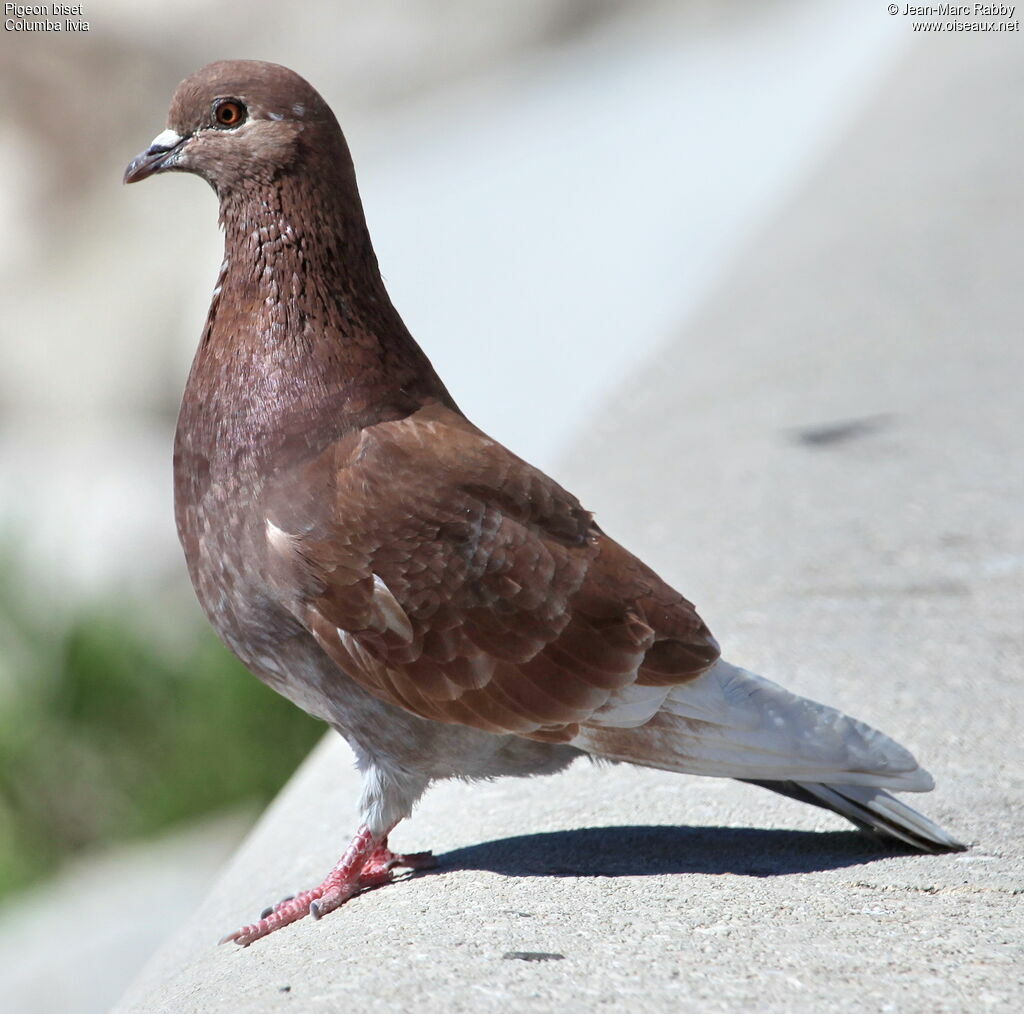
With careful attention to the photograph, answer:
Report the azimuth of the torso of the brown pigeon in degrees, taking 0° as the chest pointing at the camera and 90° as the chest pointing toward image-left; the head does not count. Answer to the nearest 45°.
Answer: approximately 90°
